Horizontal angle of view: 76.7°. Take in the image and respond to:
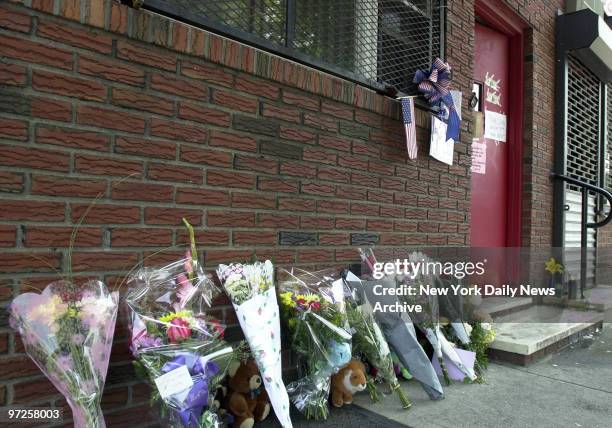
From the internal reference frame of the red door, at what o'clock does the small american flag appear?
The small american flag is roughly at 2 o'clock from the red door.

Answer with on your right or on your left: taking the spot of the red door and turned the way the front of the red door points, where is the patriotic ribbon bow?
on your right

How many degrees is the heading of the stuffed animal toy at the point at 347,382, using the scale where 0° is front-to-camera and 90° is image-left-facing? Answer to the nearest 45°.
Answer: approximately 315°

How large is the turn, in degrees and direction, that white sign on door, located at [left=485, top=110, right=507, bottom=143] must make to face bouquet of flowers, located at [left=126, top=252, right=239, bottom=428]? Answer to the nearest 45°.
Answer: approximately 45° to its right

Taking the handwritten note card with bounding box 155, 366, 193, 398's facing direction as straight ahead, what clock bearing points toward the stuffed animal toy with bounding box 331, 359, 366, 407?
The stuffed animal toy is roughly at 8 o'clock from the handwritten note card.

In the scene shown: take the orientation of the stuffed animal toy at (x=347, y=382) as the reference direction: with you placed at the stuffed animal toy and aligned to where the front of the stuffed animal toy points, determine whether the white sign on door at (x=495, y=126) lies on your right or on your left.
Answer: on your left

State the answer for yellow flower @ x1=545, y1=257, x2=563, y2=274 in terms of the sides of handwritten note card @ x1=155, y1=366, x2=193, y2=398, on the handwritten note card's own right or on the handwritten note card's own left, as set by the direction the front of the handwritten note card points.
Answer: on the handwritten note card's own left

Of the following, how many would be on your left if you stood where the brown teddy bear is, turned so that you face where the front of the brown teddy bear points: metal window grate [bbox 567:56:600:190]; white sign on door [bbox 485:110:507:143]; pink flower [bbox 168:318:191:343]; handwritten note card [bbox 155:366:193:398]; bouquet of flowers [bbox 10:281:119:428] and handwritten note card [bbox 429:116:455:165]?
3

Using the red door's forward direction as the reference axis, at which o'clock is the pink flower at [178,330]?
The pink flower is roughly at 2 o'clock from the red door.
